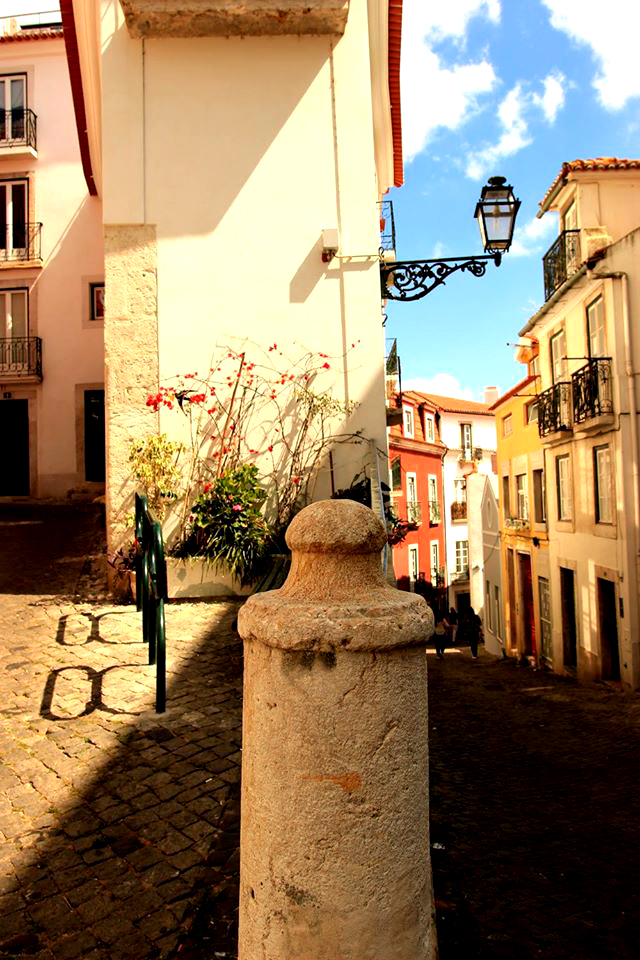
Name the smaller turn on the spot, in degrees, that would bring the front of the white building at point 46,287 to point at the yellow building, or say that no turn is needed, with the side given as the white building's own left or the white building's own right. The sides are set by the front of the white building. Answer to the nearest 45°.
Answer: approximately 90° to the white building's own left

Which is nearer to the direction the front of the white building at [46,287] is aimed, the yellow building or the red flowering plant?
the red flowering plant

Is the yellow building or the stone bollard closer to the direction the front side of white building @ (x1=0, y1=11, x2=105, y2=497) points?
the stone bollard

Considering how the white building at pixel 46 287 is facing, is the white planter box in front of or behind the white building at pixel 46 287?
in front

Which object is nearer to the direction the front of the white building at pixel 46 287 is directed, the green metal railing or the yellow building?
the green metal railing

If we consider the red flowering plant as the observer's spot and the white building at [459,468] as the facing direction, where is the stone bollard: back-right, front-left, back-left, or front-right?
back-right

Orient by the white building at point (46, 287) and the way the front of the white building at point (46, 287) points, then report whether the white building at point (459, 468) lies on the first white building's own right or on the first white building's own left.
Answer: on the first white building's own left

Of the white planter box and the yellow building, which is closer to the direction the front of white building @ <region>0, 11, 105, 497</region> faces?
the white planter box

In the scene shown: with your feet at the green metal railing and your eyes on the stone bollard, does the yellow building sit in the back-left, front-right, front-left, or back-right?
back-left

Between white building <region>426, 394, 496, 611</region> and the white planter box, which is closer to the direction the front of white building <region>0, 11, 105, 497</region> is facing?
the white planter box

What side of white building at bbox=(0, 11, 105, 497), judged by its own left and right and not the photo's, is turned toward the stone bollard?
front

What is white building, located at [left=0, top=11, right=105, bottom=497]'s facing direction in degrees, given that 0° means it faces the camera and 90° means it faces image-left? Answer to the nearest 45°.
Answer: approximately 0°

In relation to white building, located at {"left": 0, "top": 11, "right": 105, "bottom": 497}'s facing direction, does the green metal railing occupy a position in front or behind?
in front
